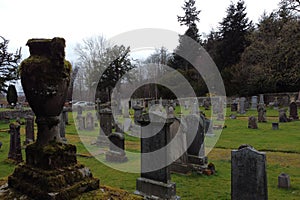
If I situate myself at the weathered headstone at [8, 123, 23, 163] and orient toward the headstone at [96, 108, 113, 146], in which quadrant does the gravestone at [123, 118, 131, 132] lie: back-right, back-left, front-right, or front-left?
front-left

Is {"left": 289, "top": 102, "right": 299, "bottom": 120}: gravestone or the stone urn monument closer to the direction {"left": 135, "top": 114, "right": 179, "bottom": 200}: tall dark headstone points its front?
the stone urn monument

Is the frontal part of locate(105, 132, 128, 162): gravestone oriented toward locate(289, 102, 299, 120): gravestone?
no

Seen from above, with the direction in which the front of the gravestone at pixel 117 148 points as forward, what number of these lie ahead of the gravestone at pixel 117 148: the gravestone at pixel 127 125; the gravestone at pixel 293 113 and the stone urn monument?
1

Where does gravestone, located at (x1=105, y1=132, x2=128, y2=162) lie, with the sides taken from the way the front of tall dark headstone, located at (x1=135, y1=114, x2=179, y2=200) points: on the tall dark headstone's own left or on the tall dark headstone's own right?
on the tall dark headstone's own right

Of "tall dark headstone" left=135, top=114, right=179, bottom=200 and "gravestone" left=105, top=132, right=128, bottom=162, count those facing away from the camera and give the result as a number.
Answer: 0

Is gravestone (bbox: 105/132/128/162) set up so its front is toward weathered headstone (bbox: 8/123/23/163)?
no

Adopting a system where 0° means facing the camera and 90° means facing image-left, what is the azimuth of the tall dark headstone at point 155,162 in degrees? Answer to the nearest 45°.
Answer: approximately 45°

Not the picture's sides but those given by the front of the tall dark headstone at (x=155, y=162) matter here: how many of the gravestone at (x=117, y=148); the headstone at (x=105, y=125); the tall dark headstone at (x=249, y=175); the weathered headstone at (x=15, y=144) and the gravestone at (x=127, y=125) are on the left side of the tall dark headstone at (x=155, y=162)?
1

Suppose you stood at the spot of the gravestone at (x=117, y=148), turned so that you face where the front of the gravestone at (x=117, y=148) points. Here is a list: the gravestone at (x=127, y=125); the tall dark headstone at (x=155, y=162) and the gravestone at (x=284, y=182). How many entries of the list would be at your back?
1

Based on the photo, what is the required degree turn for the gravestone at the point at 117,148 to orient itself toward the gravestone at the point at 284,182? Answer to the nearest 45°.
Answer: approximately 45° to its left

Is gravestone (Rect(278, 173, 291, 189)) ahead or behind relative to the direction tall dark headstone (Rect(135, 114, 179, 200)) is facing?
behind

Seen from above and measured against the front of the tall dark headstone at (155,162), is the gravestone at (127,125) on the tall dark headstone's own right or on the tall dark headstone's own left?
on the tall dark headstone's own right

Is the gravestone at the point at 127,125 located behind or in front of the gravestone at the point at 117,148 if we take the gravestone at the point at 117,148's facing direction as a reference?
behind

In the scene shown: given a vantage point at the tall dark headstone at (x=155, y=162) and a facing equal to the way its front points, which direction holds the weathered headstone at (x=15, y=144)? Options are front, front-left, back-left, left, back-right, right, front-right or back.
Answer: right

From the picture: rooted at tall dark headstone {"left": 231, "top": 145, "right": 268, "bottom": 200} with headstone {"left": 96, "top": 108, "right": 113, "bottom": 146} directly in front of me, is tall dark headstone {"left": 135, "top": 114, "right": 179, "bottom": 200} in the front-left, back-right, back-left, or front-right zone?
front-left

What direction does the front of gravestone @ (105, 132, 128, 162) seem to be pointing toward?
toward the camera
